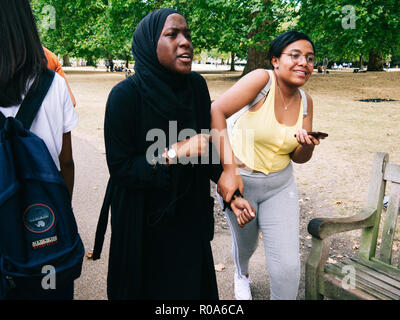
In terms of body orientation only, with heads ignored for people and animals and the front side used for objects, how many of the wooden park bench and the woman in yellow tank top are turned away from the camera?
0

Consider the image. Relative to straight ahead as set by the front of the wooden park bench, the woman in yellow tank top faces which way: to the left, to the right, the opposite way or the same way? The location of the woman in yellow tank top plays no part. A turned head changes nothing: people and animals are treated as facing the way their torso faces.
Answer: to the left

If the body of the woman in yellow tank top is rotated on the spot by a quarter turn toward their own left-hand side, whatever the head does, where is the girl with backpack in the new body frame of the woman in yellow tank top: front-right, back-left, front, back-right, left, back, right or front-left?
back

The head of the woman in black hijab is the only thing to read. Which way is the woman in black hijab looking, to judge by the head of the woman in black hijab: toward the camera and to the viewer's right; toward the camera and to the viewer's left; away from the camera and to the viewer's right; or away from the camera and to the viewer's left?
toward the camera and to the viewer's right

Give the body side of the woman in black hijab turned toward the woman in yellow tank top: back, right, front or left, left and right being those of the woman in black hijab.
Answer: left

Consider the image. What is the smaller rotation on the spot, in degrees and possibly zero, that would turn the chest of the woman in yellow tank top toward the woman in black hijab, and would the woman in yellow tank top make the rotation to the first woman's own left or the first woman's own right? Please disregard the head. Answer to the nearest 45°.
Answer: approximately 90° to the first woman's own right

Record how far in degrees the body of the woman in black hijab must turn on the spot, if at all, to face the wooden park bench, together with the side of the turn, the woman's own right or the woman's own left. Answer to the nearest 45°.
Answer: approximately 45° to the woman's own left

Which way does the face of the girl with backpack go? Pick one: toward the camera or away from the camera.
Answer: away from the camera
